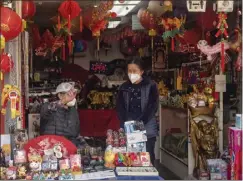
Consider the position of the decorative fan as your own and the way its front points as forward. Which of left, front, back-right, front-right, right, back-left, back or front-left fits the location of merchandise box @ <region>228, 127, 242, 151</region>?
left

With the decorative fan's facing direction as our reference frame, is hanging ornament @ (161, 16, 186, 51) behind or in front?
behind

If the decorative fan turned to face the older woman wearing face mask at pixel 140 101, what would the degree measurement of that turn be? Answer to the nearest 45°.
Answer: approximately 135° to its left

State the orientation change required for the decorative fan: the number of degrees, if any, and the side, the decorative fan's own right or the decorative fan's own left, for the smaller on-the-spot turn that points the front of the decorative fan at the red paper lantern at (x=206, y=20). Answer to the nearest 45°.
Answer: approximately 135° to the decorative fan's own left

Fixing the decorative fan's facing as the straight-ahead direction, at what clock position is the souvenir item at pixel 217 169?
The souvenir item is roughly at 8 o'clock from the decorative fan.

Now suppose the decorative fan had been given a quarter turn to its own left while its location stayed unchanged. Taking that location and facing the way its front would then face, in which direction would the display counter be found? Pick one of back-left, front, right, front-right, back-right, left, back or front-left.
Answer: front-left

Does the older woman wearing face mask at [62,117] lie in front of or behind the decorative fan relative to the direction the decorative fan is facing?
behind

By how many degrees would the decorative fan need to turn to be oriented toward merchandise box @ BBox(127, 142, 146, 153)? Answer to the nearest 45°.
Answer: approximately 90° to its left

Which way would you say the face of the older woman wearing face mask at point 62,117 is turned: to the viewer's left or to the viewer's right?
to the viewer's right

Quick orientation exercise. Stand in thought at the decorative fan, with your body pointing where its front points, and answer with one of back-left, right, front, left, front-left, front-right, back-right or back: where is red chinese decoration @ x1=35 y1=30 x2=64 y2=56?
back

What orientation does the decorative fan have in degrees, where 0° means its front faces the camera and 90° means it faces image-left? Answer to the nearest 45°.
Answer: approximately 0°
